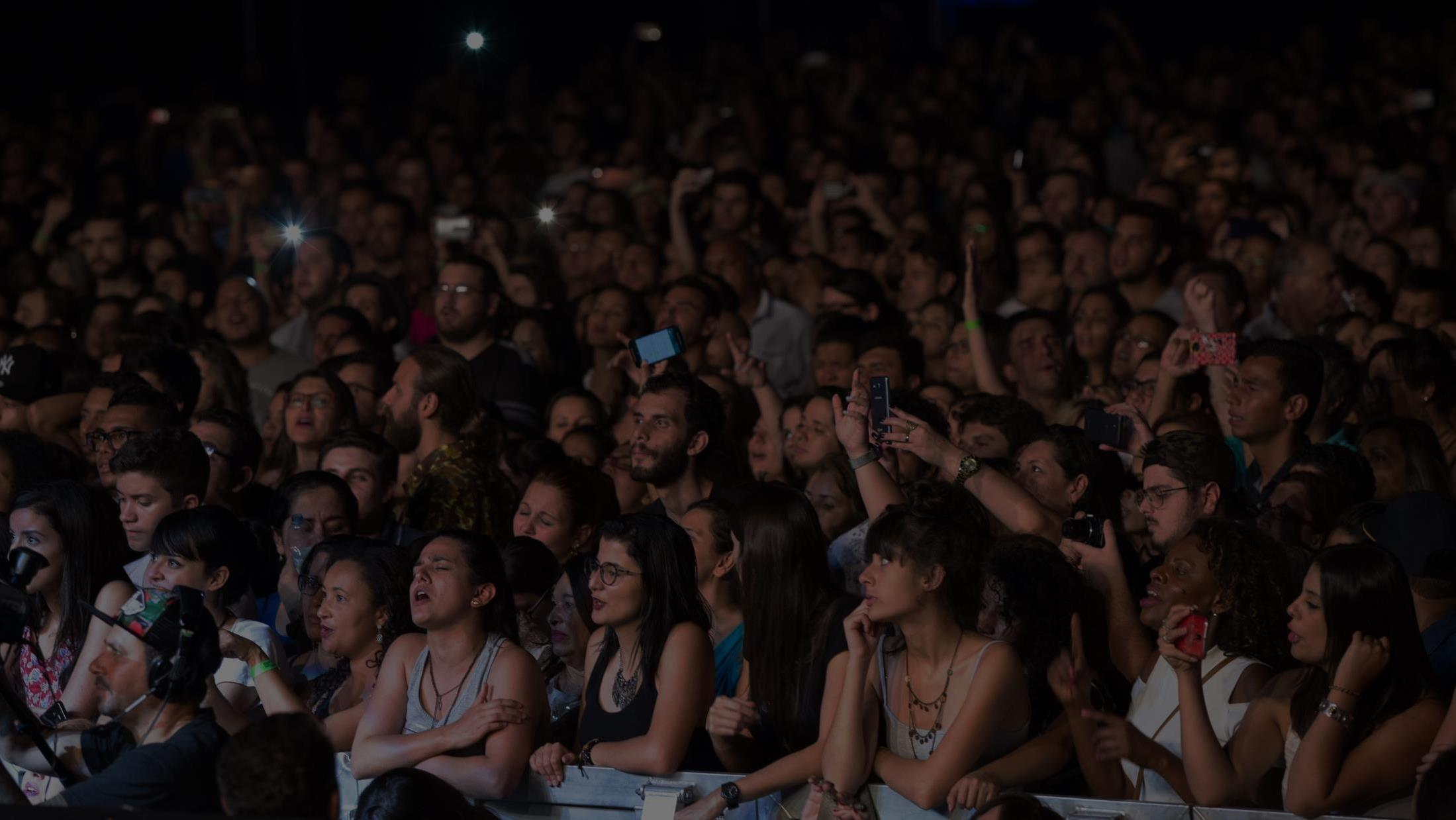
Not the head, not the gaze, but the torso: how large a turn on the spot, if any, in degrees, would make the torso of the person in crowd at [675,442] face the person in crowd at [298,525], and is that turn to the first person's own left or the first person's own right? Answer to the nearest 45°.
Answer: approximately 45° to the first person's own right

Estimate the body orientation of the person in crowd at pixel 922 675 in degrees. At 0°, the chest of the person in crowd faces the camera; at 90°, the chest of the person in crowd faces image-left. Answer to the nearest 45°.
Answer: approximately 45°

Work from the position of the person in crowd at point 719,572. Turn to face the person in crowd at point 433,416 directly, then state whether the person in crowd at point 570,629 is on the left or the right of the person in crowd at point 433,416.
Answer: left

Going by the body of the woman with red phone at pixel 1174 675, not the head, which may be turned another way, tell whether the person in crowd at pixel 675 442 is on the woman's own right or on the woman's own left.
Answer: on the woman's own right

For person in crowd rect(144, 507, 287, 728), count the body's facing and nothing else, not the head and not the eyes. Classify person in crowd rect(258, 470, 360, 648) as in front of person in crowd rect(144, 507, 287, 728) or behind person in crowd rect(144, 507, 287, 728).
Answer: behind

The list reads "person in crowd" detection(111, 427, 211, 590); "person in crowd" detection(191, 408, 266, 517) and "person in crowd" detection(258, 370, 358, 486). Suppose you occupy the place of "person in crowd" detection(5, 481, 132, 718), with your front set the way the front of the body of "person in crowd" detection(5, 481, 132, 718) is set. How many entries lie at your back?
3

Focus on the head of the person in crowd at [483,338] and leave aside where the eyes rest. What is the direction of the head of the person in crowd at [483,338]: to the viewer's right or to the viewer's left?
to the viewer's left

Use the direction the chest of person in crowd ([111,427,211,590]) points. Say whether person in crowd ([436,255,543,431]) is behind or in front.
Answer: behind
